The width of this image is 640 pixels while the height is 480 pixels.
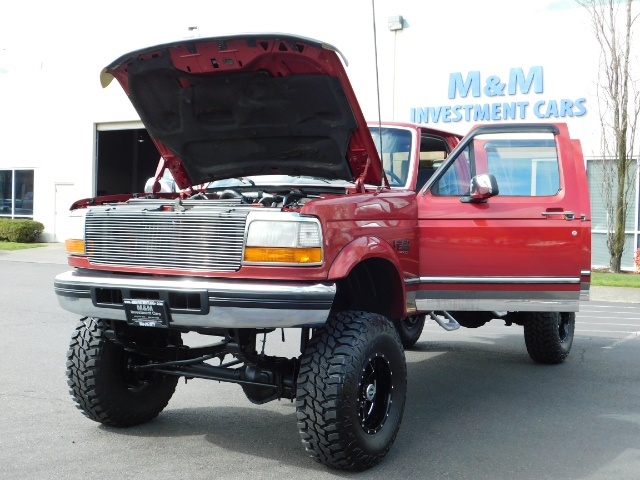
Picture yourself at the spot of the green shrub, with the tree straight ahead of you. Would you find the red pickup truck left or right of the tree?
right

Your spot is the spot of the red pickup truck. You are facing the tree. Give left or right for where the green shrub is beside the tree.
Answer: left

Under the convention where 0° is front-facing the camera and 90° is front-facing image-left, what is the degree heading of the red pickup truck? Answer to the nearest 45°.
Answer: approximately 45°

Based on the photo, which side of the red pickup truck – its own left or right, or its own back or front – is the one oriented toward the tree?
back

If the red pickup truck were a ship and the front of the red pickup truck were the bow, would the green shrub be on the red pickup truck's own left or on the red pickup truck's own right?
on the red pickup truck's own right
